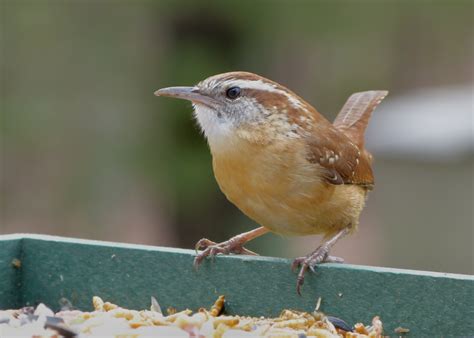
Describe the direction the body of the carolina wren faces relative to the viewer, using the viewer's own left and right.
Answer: facing the viewer and to the left of the viewer
